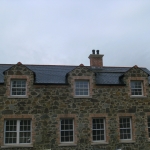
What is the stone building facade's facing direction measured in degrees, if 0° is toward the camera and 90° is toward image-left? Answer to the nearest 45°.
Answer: approximately 0°
